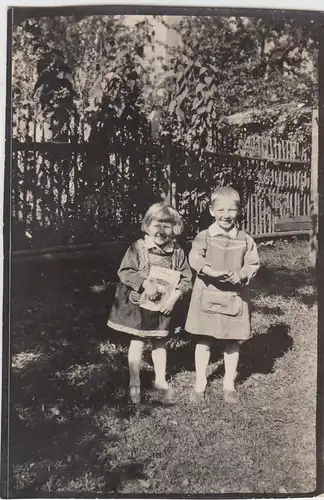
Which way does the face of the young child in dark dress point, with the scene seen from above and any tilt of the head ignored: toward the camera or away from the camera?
toward the camera

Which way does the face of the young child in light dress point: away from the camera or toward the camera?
toward the camera

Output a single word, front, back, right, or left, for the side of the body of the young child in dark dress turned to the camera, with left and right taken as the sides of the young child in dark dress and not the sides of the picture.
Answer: front

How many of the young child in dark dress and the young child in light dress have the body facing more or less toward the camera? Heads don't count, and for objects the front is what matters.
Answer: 2

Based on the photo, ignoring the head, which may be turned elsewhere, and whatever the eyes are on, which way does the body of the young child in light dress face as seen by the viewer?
toward the camera

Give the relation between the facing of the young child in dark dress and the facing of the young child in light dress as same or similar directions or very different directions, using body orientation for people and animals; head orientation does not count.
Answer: same or similar directions
